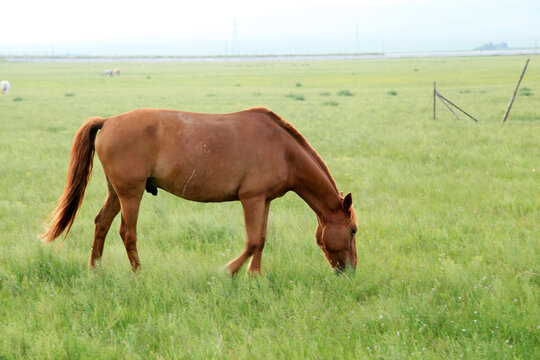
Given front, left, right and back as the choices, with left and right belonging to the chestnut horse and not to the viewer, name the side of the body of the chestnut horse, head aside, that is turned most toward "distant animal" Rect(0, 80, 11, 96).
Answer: left

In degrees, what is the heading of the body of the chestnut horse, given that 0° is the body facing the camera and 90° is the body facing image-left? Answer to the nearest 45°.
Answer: approximately 270°
